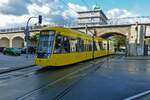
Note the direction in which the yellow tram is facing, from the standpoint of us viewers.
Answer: facing the viewer and to the left of the viewer
